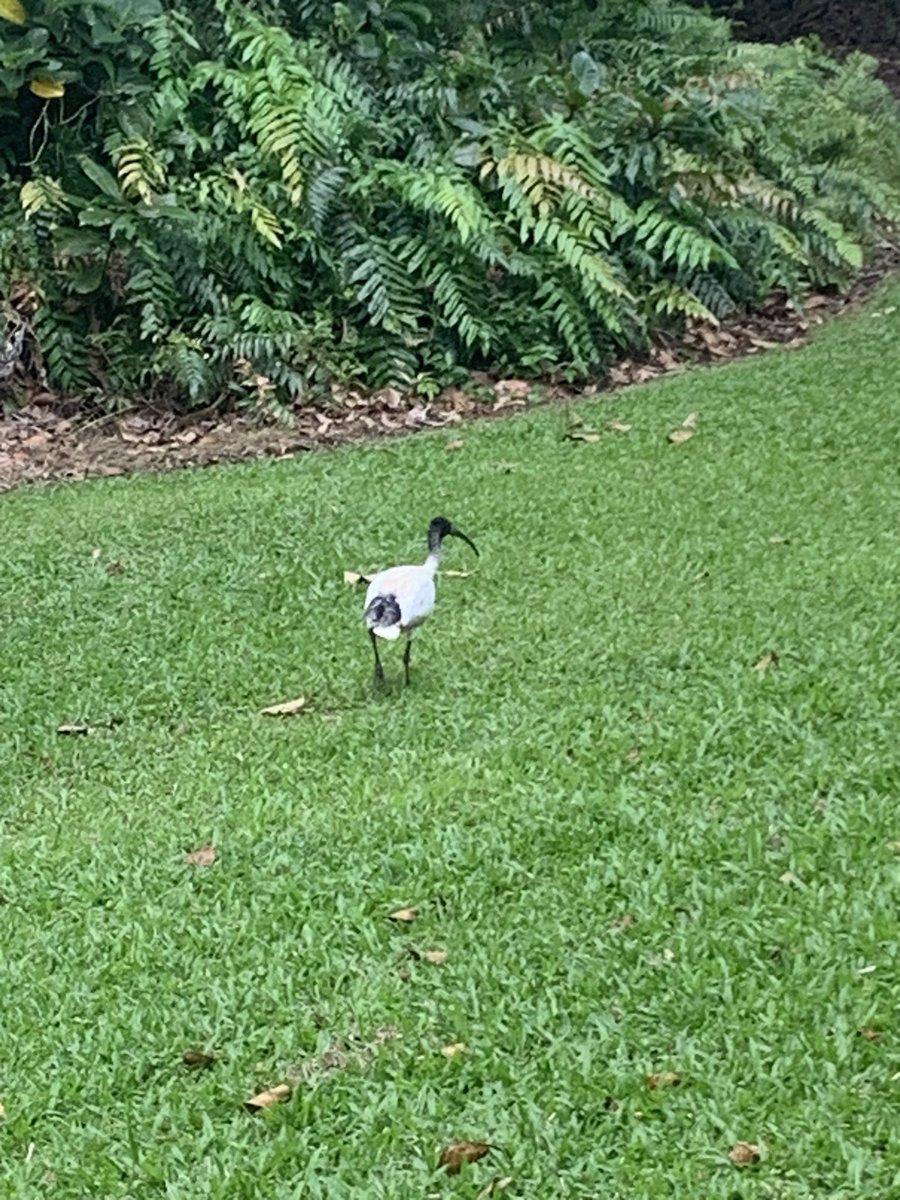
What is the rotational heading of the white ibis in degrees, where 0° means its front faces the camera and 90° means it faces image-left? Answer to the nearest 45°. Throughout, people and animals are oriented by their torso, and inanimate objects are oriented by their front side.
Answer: approximately 225°

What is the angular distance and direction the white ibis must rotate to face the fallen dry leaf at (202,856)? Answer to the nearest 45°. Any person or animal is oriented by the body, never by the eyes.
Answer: approximately 180°

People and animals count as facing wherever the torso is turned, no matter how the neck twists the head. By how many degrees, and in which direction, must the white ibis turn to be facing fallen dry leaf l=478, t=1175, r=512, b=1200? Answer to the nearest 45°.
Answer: approximately 135° to its right

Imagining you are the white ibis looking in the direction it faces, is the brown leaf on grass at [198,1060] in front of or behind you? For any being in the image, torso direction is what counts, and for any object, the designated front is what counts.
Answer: behind

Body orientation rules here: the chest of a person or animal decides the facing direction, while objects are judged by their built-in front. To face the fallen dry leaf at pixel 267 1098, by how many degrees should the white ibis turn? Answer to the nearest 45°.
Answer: approximately 135° to its right

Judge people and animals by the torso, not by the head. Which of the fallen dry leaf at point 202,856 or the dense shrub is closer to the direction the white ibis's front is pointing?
the dense shrub

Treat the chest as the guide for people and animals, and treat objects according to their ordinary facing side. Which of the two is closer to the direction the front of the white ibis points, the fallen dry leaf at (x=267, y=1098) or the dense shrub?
the dense shrub

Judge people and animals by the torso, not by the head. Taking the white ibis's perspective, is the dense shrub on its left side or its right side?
on its left

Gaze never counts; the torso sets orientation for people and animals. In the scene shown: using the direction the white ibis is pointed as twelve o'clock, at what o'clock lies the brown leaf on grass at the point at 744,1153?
The brown leaf on grass is roughly at 4 o'clock from the white ibis.
